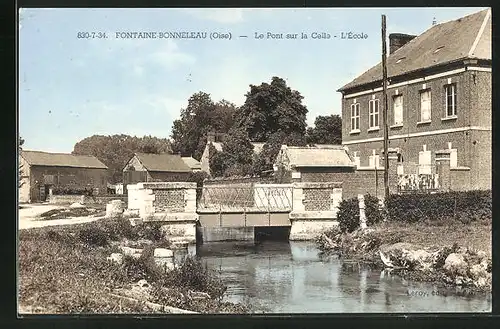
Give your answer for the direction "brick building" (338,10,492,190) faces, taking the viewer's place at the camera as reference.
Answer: facing the viewer and to the left of the viewer

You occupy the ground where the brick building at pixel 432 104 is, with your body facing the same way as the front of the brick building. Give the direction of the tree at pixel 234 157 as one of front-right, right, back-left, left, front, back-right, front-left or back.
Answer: front-right

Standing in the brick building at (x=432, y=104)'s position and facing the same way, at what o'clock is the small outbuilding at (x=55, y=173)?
The small outbuilding is roughly at 1 o'clock from the brick building.

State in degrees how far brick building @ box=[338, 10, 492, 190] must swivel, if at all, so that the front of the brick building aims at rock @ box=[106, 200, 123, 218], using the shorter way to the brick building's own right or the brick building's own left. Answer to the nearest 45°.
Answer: approximately 45° to the brick building's own right
